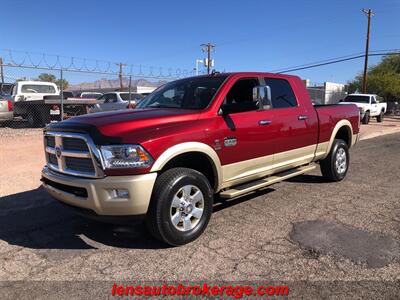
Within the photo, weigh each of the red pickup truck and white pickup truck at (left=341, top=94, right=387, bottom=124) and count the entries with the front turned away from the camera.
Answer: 0

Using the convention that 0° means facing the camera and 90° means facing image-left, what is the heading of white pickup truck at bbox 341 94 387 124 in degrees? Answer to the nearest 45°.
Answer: approximately 45°

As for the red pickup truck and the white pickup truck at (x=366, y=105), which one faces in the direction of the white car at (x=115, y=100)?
the white pickup truck

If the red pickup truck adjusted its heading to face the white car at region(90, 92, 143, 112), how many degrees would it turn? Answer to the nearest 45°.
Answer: approximately 135° to its right

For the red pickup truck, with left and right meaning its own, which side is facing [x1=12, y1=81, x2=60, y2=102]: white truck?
right

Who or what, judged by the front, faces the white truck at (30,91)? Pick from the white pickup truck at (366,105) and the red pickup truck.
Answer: the white pickup truck

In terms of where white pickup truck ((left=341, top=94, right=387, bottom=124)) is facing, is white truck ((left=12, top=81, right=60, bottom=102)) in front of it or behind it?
in front

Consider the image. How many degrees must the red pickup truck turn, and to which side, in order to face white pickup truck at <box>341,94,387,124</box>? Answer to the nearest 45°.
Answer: approximately 180°

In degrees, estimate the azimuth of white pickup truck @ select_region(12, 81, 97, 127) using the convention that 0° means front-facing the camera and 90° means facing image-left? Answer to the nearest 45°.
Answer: approximately 135°

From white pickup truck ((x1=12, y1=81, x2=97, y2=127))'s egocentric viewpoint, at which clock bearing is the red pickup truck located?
The red pickup truck is roughly at 7 o'clock from the white pickup truck.

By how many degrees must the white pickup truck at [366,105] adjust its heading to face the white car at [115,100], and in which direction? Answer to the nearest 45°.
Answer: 0° — it already faces it

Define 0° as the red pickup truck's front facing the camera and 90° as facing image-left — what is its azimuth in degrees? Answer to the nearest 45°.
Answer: approximately 45°

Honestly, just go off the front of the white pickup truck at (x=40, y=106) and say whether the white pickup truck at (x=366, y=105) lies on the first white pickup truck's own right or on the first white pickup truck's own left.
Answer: on the first white pickup truck's own right

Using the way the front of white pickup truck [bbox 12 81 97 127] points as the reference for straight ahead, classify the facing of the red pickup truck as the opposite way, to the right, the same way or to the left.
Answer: to the left
